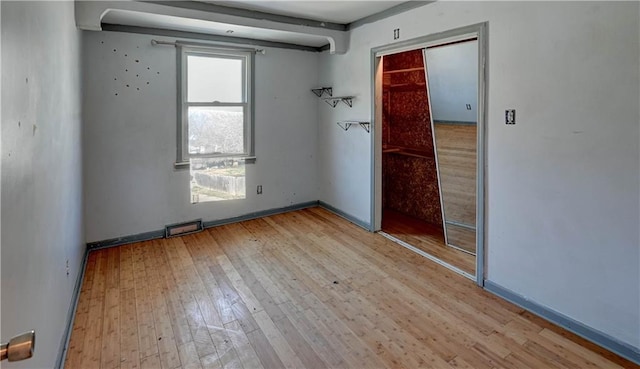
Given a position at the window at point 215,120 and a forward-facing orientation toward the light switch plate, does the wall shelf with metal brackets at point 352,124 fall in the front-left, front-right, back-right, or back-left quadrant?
front-left

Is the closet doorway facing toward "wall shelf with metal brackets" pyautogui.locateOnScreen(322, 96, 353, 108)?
no

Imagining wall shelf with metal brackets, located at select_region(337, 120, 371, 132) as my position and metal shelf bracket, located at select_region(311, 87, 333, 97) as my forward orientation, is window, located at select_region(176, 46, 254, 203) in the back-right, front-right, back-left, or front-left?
front-left

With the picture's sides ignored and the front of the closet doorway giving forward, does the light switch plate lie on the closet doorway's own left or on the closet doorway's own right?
on the closet doorway's own left

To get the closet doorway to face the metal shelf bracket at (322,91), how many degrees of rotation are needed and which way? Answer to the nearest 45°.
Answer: approximately 90° to its right

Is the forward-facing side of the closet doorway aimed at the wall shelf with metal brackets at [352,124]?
no

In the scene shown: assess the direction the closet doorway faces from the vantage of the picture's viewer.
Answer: facing the viewer and to the left of the viewer
